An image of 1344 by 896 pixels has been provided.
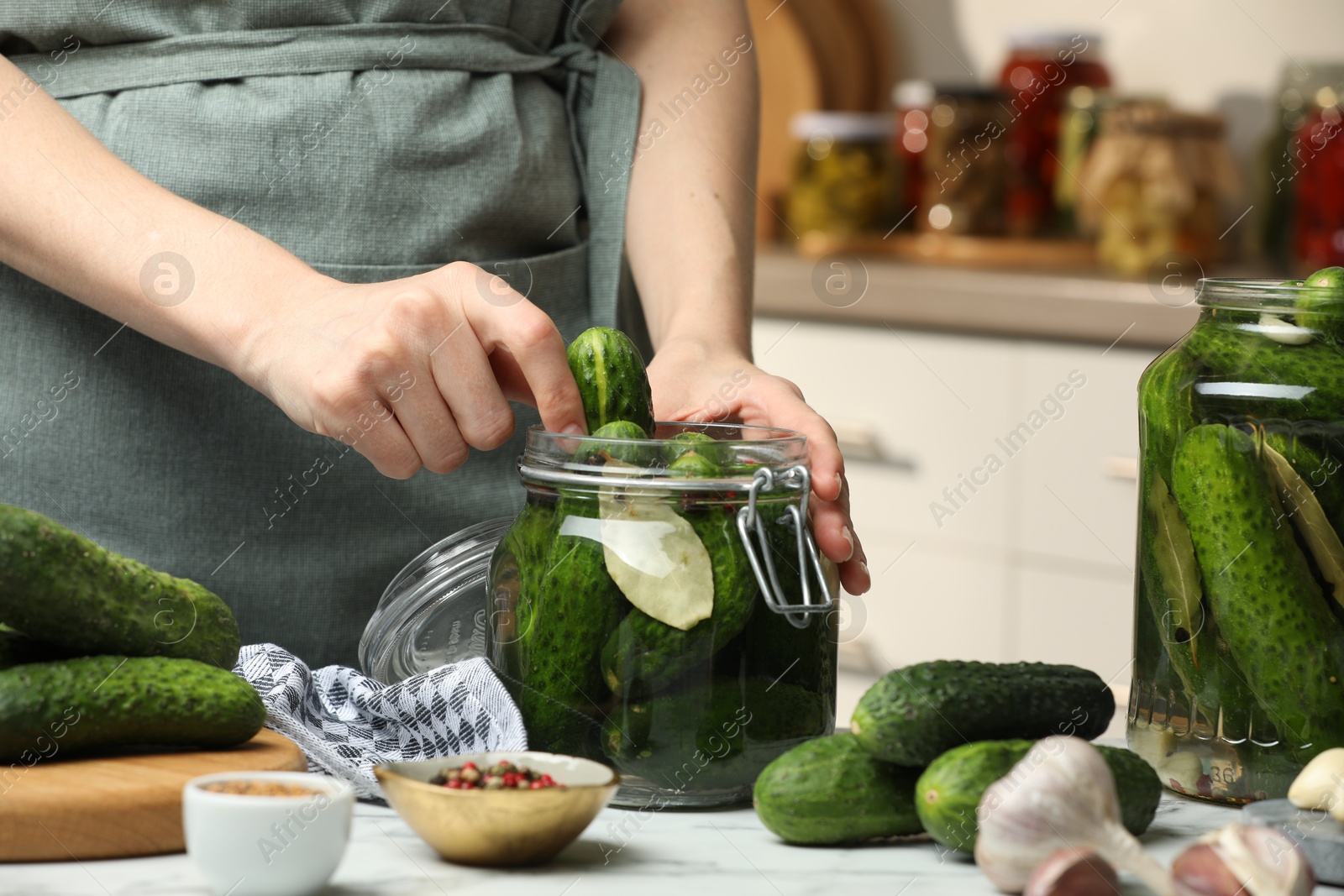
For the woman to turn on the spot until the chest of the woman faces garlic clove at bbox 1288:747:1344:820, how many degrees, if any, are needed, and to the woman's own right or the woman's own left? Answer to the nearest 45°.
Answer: approximately 45° to the woman's own left

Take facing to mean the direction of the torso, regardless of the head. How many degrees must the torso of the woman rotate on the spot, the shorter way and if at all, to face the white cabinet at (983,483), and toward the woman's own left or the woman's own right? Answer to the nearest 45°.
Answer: approximately 135° to the woman's own left

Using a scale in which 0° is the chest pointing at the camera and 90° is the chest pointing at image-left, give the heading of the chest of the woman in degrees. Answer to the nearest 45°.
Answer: approximately 0°

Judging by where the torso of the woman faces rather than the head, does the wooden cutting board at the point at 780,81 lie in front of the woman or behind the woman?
behind

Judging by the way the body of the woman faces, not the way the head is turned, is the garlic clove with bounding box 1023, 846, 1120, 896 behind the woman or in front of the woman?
in front
